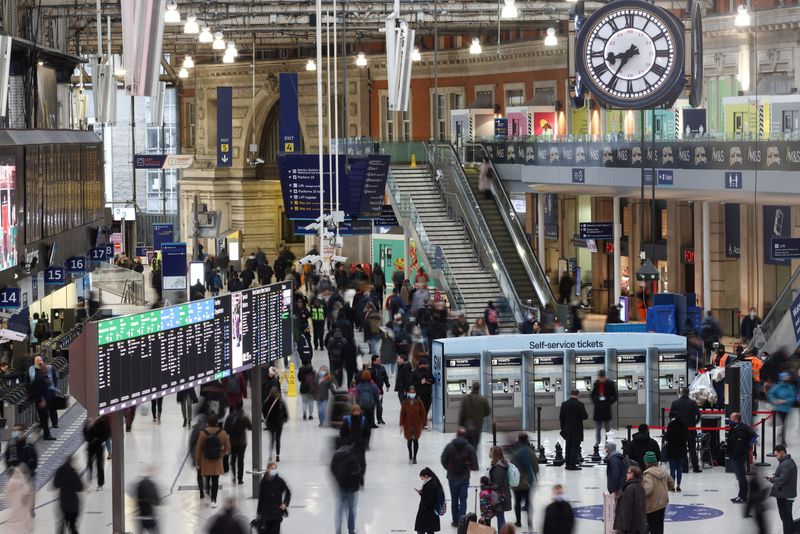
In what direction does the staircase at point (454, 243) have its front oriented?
toward the camera

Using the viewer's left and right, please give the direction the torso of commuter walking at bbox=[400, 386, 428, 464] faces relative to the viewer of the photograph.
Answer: facing the viewer

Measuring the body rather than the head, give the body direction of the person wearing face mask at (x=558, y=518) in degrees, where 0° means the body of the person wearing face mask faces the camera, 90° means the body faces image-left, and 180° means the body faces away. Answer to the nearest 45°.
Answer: approximately 0°

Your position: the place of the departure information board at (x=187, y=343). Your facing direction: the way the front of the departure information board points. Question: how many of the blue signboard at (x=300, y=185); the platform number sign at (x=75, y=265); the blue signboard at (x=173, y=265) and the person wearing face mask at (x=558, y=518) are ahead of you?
1

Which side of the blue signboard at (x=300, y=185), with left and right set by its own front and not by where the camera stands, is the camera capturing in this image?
front

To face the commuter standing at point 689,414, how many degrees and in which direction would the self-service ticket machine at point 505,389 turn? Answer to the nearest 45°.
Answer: approximately 45° to its left

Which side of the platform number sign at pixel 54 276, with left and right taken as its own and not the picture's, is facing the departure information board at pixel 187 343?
front

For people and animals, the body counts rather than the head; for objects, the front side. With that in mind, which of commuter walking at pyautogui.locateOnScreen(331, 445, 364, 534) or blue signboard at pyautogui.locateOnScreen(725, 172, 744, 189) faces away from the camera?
the commuter walking

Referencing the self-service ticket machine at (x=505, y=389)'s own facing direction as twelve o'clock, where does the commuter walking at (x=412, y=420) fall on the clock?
The commuter walking is roughly at 1 o'clock from the self-service ticket machine.

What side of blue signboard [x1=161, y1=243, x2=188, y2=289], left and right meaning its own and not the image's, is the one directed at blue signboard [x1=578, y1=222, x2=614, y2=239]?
left

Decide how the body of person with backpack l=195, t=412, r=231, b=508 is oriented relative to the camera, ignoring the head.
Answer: away from the camera
